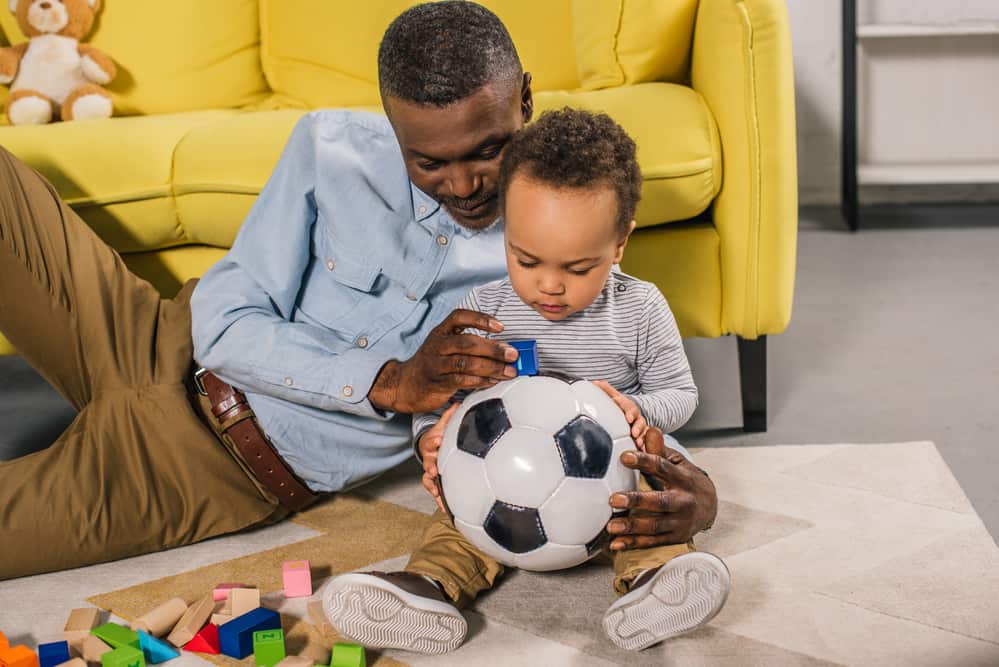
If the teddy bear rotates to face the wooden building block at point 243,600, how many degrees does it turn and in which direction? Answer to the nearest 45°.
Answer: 0° — it already faces it

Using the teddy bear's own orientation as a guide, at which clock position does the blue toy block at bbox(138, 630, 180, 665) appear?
The blue toy block is roughly at 12 o'clock from the teddy bear.

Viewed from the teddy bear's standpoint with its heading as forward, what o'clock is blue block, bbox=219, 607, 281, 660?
The blue block is roughly at 12 o'clock from the teddy bear.

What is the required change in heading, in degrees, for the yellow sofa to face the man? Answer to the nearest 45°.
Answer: approximately 45° to its right

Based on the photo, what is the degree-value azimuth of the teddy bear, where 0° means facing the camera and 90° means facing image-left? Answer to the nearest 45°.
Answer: approximately 0°

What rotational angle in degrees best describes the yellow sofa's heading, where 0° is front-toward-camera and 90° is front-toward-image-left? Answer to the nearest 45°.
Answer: approximately 0°

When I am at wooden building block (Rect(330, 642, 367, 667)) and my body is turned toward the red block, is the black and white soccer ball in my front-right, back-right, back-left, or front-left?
back-right

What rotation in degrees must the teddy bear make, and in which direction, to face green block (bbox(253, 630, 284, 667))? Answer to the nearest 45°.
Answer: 0° — it already faces it
